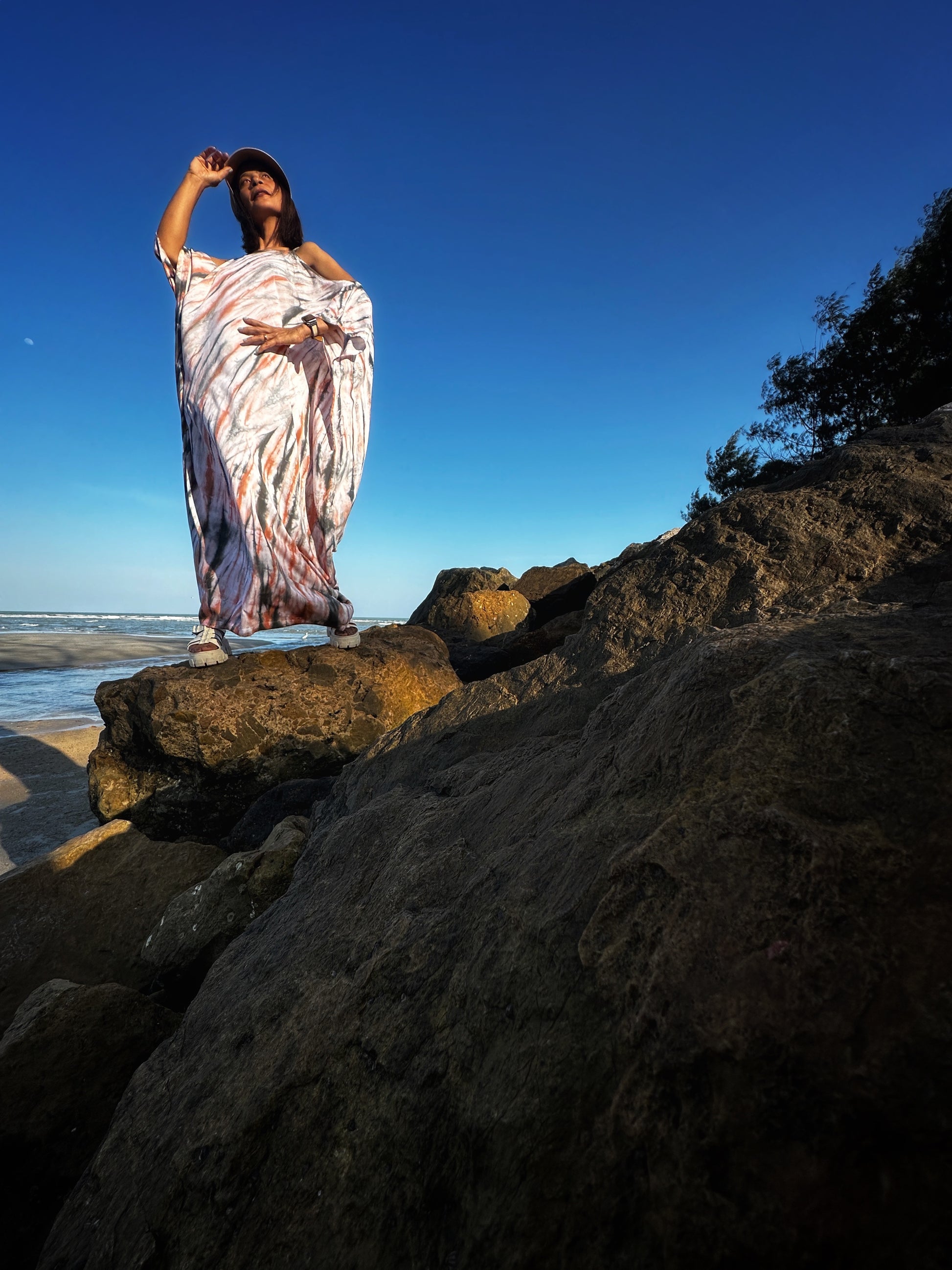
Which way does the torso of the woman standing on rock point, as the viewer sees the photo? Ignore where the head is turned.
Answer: toward the camera

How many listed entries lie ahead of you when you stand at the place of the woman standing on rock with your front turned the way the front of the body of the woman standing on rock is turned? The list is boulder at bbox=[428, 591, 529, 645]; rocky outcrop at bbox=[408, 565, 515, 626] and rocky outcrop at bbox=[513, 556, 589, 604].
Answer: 0

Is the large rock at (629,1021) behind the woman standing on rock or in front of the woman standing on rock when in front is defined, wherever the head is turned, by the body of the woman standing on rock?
in front

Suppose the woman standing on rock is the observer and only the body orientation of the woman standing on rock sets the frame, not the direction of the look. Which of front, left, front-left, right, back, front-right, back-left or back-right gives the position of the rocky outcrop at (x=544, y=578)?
back-left

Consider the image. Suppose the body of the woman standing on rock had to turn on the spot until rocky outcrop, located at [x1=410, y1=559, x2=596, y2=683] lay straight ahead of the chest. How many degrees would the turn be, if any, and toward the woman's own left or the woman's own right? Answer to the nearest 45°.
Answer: approximately 135° to the woman's own left

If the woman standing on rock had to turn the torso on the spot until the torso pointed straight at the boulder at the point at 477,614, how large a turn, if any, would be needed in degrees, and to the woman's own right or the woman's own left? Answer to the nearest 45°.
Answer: approximately 135° to the woman's own left

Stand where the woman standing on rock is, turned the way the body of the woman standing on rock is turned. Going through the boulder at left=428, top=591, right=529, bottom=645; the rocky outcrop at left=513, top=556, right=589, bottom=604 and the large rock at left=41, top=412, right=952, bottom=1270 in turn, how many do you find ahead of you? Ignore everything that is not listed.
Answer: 1

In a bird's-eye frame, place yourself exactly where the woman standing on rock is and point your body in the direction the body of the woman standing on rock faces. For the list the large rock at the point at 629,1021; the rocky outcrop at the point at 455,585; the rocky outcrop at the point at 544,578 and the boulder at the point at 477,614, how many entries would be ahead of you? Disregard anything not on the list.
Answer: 1

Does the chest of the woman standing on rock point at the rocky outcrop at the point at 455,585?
no
